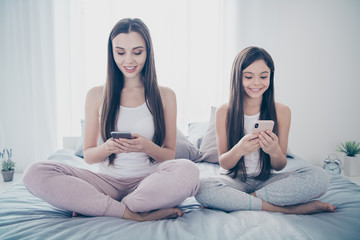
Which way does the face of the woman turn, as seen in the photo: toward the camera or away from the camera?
toward the camera

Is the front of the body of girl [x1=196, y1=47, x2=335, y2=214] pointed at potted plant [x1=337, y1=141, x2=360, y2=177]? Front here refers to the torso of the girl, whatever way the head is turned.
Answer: no

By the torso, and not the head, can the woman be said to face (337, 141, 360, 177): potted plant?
no

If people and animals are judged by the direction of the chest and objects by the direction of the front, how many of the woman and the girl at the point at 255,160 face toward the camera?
2

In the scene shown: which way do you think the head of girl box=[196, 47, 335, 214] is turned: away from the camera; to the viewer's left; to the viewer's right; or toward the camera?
toward the camera

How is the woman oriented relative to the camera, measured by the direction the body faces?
toward the camera

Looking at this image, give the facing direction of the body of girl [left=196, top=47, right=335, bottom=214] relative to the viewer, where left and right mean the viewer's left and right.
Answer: facing the viewer
